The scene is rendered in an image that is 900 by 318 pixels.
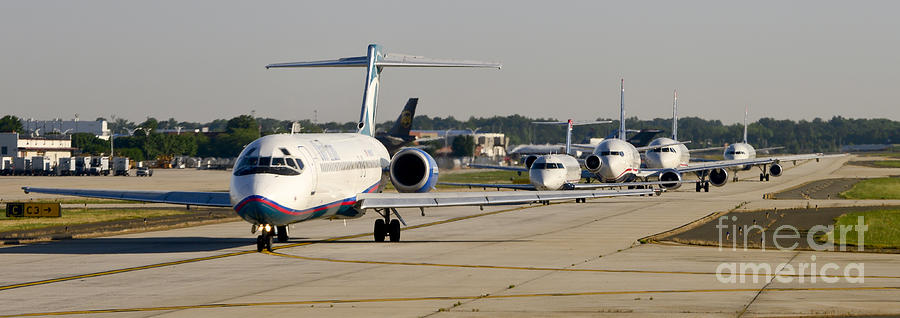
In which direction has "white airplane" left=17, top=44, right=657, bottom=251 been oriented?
toward the camera
